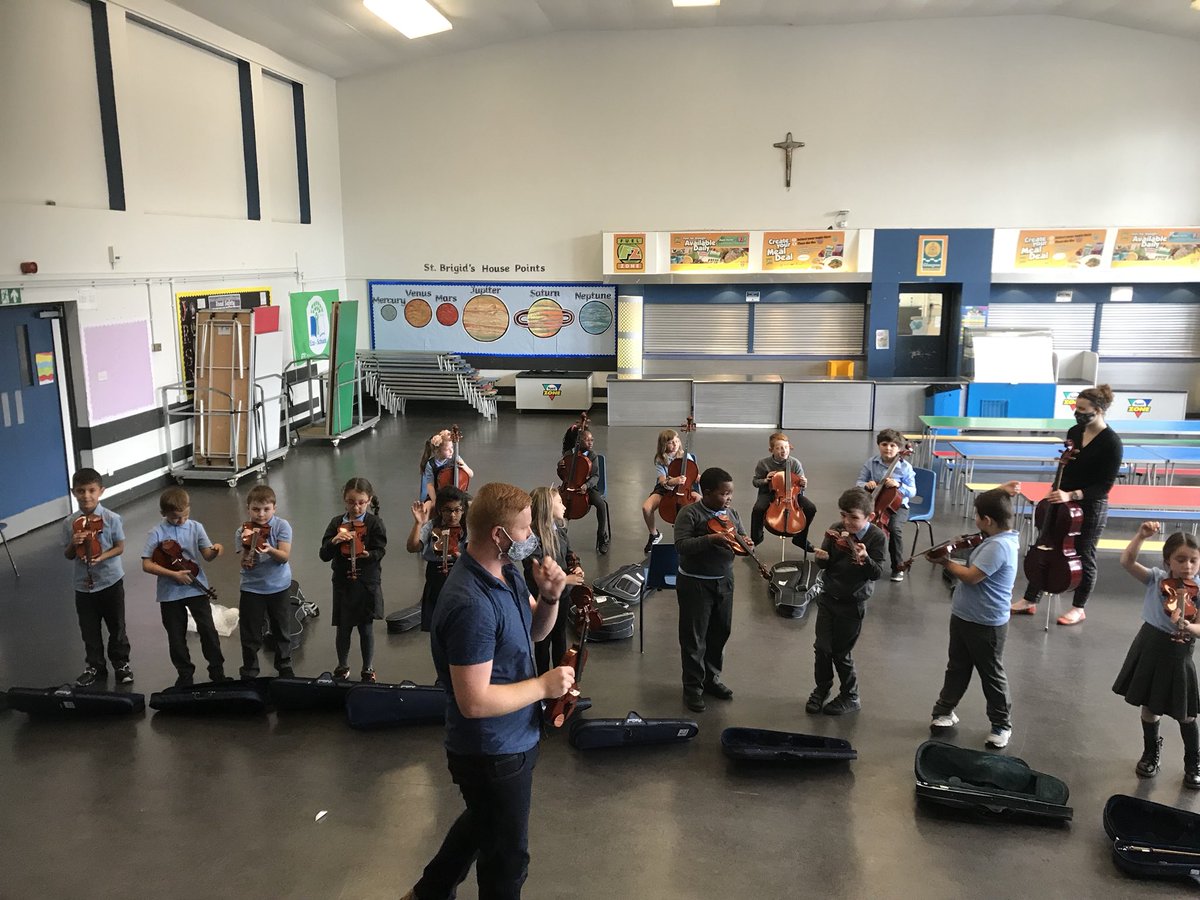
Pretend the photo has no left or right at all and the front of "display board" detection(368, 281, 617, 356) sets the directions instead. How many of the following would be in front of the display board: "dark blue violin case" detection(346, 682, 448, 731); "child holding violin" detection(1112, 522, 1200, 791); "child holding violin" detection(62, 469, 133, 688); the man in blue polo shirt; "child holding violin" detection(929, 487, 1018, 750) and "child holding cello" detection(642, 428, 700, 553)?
6

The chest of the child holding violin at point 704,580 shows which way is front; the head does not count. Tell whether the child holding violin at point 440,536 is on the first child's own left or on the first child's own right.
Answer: on the first child's own right

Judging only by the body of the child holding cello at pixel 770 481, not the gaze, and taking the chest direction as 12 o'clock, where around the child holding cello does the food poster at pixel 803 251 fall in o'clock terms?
The food poster is roughly at 6 o'clock from the child holding cello.

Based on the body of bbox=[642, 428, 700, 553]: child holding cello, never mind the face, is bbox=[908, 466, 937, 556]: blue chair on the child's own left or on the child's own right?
on the child's own left

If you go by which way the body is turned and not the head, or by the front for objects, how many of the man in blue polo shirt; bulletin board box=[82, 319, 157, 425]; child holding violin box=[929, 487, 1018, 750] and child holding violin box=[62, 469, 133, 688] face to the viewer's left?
1

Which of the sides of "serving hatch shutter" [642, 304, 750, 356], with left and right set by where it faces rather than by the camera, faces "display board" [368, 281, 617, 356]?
right

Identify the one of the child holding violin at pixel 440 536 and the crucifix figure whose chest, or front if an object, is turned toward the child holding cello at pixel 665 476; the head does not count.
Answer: the crucifix figure

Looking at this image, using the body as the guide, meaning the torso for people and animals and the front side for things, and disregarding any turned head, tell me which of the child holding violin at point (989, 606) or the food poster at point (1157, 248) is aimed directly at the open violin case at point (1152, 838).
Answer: the food poster

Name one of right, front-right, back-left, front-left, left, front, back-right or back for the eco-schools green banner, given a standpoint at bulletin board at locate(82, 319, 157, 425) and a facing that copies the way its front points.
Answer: left

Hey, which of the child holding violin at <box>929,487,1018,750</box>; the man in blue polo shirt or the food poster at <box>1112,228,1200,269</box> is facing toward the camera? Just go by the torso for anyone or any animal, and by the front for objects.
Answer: the food poster

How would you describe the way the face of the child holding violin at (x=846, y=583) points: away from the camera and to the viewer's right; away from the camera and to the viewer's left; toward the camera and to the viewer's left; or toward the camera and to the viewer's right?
toward the camera and to the viewer's left

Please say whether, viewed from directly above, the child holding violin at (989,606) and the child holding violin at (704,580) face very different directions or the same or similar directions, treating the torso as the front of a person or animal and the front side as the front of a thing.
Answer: very different directions
